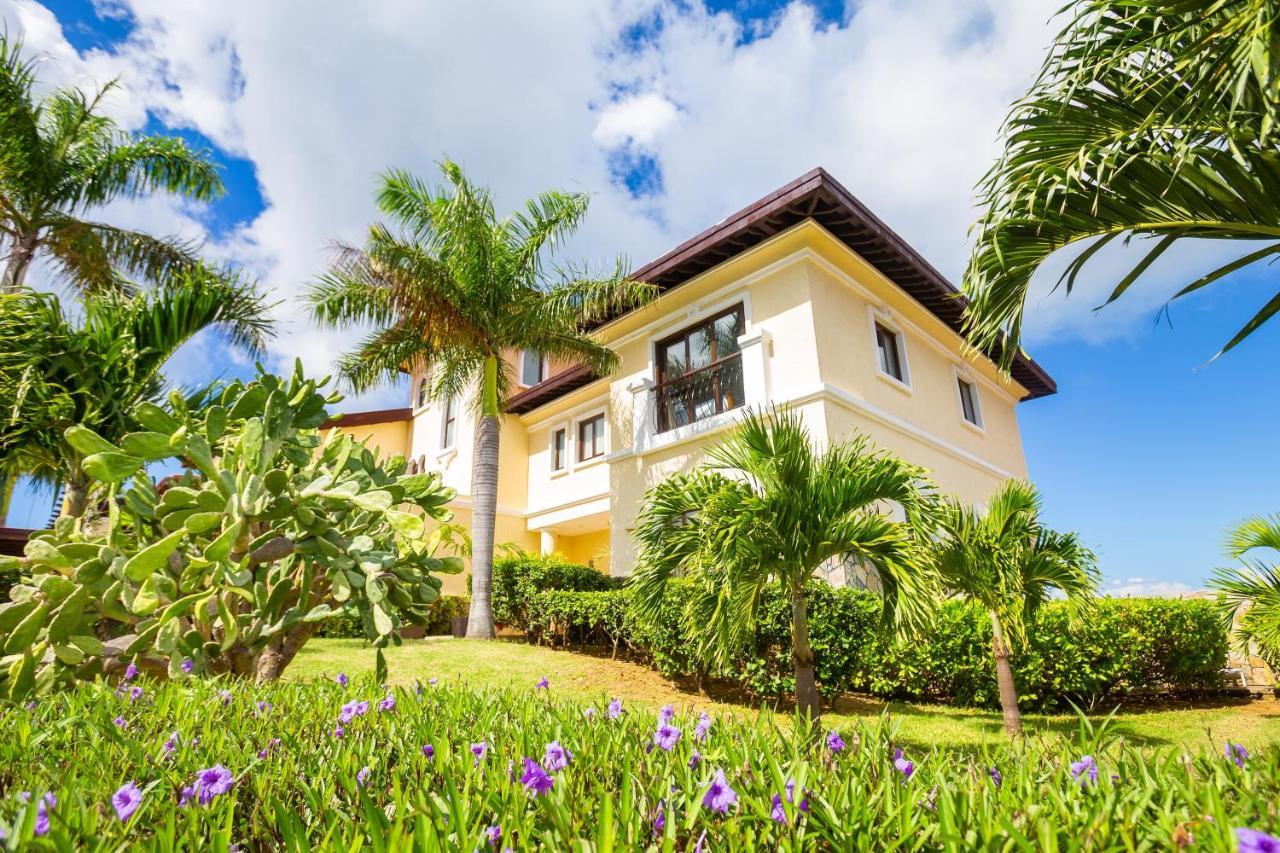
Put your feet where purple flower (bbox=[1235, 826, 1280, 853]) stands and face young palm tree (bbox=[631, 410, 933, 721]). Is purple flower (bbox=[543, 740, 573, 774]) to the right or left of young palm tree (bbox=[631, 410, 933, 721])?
left

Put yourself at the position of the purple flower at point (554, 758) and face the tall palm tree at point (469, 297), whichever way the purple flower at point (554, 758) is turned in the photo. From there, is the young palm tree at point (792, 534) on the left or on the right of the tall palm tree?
right

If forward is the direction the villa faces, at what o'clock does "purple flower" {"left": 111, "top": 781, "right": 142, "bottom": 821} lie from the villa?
The purple flower is roughly at 11 o'clock from the villa.

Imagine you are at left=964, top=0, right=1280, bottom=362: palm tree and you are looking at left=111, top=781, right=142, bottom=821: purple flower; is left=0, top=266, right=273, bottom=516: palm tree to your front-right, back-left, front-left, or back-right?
front-right

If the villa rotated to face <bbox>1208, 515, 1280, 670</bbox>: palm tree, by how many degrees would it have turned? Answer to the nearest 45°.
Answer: approximately 90° to its left

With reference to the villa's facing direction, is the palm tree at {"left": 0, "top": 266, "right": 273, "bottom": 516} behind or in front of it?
in front

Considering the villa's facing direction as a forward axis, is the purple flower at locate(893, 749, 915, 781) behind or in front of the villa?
in front

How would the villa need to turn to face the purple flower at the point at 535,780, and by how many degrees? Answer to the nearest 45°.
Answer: approximately 45° to its left

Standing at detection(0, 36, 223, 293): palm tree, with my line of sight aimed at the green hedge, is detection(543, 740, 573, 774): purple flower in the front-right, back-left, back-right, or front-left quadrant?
front-right

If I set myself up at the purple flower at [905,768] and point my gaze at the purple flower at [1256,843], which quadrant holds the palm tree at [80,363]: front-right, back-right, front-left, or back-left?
back-right

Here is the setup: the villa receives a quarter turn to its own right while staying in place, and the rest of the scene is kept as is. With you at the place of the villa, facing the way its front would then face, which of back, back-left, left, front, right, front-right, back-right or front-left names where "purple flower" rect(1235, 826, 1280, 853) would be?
back-left

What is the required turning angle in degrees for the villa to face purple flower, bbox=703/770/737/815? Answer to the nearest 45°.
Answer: approximately 45° to its left

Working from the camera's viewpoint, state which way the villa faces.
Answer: facing the viewer and to the left of the viewer

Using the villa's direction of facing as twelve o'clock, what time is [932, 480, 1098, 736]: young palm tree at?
The young palm tree is roughly at 10 o'clock from the villa.

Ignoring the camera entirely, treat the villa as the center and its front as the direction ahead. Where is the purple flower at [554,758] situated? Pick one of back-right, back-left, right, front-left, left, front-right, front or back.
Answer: front-left
